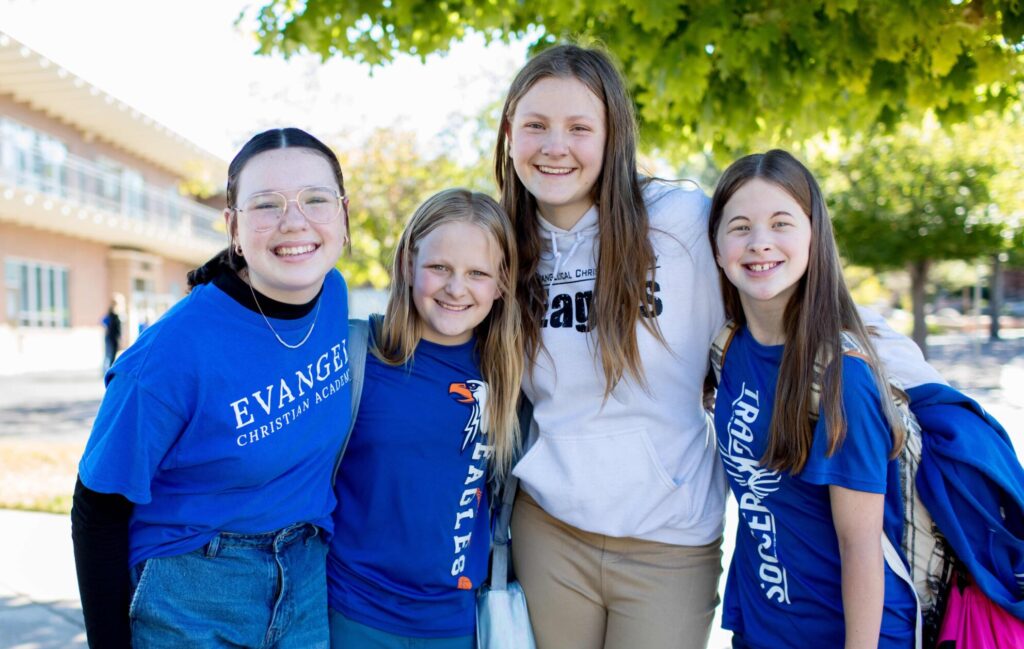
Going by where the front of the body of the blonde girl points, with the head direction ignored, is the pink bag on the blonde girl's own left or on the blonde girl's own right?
on the blonde girl's own left

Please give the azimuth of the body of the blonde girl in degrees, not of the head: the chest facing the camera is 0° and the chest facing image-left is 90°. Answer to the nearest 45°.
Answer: approximately 0°

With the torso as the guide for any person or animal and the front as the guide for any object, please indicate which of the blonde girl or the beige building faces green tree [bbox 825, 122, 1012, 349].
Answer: the beige building

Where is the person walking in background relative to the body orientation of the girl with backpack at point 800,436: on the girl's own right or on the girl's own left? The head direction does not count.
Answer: on the girl's own right
